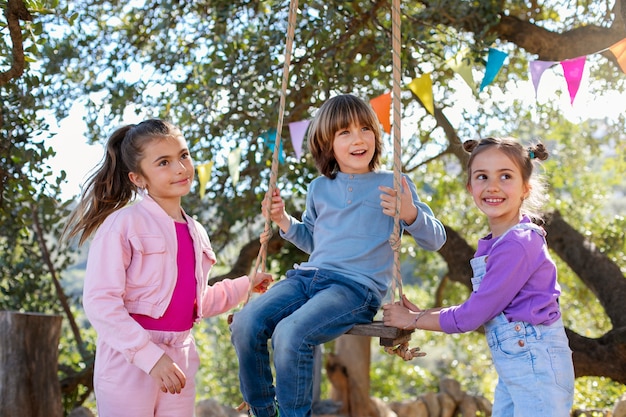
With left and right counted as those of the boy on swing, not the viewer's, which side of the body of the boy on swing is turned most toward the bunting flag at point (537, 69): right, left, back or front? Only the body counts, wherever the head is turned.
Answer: back

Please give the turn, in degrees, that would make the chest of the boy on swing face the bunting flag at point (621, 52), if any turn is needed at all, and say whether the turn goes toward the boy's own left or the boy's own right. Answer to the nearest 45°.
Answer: approximately 180°

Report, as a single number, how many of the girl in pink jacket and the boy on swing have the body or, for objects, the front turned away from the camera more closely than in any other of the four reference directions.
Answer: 0

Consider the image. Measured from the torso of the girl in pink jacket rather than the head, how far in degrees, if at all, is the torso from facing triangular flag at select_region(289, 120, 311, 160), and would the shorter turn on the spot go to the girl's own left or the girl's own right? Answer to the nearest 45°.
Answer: approximately 90° to the girl's own left

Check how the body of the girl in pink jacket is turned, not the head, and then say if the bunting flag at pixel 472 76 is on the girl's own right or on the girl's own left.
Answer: on the girl's own left

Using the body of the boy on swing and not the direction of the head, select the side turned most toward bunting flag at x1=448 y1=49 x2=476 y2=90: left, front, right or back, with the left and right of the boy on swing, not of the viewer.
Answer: back

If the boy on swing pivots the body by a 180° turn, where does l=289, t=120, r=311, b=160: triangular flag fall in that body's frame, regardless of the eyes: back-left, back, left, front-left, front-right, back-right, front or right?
front-left

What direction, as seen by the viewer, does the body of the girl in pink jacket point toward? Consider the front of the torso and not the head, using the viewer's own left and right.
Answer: facing the viewer and to the right of the viewer

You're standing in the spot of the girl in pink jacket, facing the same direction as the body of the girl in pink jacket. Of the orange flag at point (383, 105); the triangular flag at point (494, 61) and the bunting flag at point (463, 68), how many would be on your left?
3

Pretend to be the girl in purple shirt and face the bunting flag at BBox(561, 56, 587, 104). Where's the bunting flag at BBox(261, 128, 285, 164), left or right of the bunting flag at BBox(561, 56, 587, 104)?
left

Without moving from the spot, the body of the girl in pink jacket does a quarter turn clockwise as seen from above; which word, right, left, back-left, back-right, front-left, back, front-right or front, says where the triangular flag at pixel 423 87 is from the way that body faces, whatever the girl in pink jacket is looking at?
back
